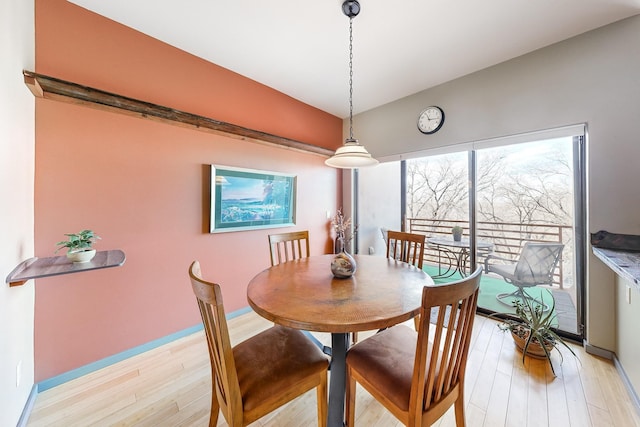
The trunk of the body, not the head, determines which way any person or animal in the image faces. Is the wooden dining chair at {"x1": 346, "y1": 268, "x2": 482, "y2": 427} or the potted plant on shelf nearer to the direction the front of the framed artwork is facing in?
the wooden dining chair

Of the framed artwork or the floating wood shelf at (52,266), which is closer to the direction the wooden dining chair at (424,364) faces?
the framed artwork

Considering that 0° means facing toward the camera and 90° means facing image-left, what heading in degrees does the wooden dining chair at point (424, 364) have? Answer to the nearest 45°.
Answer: approximately 135°

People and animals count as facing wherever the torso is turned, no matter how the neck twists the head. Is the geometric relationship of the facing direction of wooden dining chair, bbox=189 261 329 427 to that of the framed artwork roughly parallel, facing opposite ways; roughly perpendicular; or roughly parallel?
roughly perpendicular

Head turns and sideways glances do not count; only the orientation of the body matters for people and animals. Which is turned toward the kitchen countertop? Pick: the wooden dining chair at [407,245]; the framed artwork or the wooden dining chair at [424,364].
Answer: the framed artwork

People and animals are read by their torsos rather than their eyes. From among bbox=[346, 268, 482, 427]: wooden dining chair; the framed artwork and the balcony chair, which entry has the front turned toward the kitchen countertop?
the framed artwork

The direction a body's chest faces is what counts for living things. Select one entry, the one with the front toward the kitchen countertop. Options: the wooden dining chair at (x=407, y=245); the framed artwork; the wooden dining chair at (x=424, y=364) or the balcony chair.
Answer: the framed artwork
